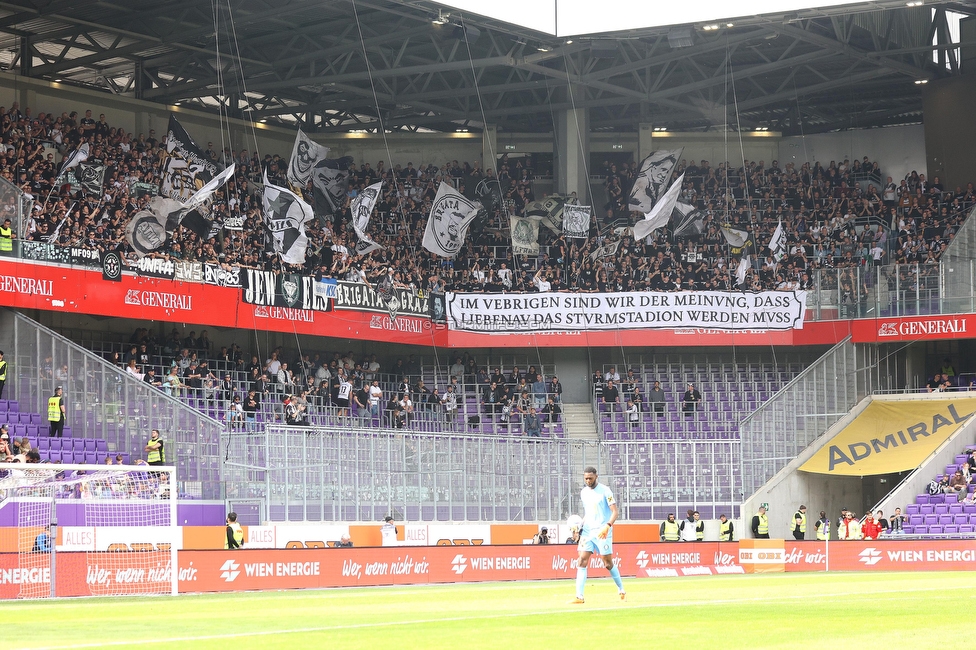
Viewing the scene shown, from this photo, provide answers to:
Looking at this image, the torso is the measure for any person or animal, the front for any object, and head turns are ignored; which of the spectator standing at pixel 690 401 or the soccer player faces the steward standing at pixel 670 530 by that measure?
the spectator standing at pixel 690 401

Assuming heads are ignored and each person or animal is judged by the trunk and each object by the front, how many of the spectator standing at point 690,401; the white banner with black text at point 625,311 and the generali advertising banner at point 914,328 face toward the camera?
3

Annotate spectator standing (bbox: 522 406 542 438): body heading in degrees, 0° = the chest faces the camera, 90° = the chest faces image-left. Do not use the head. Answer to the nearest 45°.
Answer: approximately 0°

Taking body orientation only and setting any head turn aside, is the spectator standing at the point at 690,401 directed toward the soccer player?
yes

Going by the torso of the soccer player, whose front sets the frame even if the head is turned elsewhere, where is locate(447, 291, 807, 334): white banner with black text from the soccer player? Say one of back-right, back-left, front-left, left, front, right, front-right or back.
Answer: back-right

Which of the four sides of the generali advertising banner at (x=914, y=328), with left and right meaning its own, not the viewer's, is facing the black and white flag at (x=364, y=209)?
right

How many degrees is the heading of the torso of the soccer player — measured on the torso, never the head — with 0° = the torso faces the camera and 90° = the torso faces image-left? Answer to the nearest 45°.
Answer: approximately 45°

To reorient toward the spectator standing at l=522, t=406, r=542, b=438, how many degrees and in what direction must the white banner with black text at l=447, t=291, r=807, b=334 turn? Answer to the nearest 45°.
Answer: approximately 45° to its right
